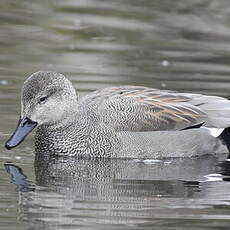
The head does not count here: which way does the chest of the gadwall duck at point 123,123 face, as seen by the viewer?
to the viewer's left
